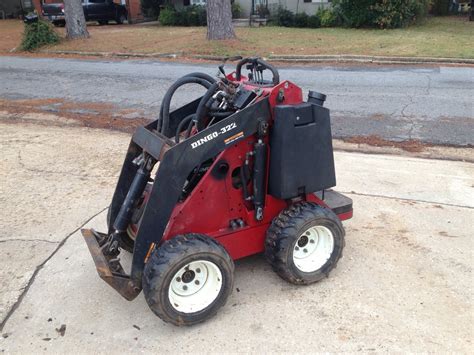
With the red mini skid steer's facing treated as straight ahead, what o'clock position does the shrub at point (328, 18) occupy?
The shrub is roughly at 5 o'clock from the red mini skid steer.

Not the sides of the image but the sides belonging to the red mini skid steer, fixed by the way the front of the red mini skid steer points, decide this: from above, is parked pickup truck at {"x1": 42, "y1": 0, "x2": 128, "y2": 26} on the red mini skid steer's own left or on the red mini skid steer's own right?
on the red mini skid steer's own right

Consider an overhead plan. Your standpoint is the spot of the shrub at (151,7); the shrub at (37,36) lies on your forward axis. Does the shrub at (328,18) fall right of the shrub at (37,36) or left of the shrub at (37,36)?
left

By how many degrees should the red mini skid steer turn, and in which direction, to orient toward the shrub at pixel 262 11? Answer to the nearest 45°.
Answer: approximately 135° to its right

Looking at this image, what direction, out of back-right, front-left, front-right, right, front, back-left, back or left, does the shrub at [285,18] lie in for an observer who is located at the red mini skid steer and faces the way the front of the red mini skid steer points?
back-right

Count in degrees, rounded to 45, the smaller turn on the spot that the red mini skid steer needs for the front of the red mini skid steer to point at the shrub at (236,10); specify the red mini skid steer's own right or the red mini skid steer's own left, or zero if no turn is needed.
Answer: approximately 135° to the red mini skid steer's own right

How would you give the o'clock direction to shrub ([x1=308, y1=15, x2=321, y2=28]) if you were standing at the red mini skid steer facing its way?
The shrub is roughly at 5 o'clock from the red mini skid steer.

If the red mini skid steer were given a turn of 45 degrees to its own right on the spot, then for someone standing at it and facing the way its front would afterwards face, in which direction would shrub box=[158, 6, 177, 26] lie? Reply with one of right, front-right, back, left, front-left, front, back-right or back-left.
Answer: right

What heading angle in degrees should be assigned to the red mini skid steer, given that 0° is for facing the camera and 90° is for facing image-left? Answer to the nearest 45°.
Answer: approximately 45°

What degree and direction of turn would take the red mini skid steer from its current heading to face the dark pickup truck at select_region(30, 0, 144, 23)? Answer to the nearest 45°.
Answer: approximately 135° to its right
